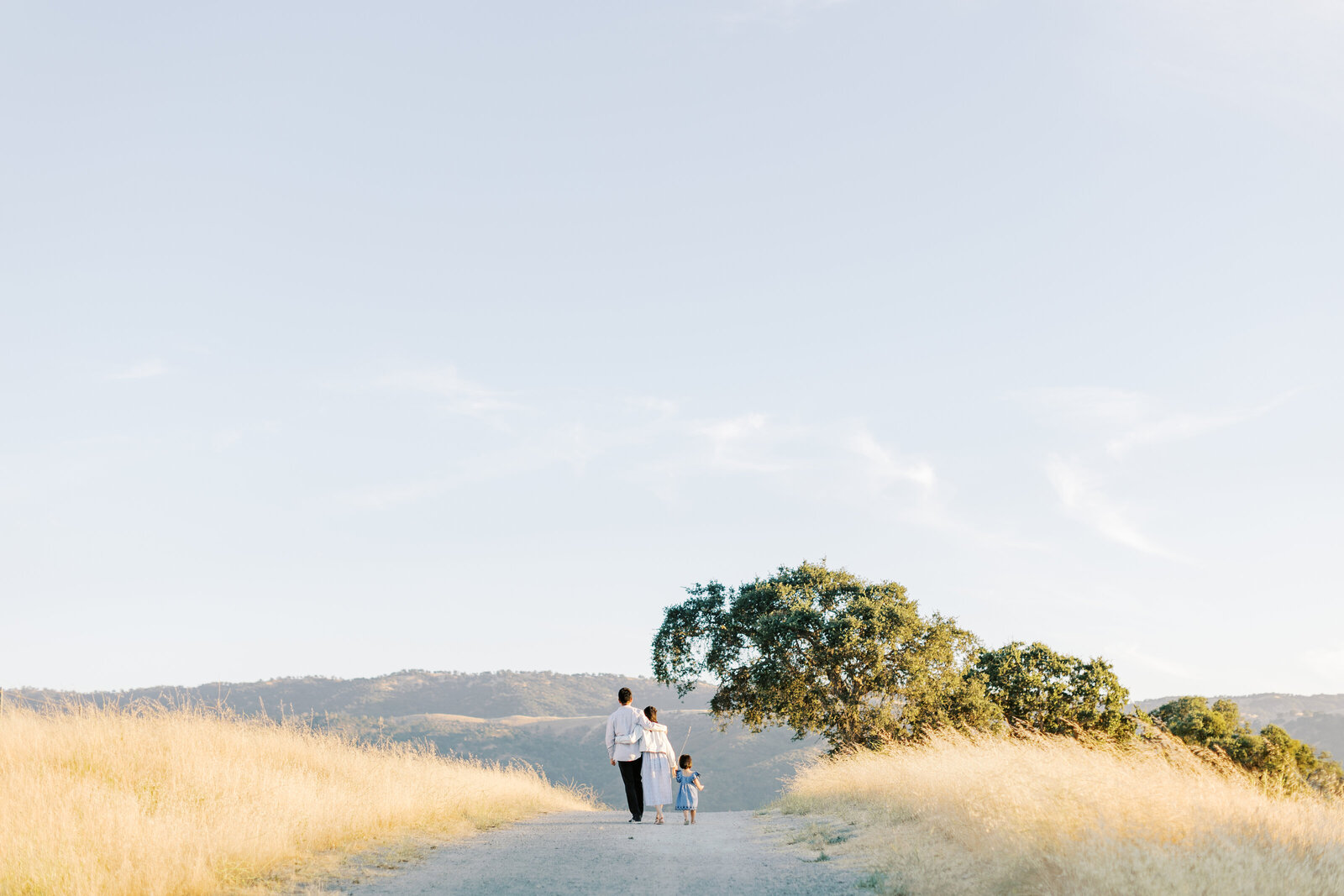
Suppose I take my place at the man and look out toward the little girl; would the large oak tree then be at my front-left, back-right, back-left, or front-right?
front-left

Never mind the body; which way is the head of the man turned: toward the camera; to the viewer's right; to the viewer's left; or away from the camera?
away from the camera

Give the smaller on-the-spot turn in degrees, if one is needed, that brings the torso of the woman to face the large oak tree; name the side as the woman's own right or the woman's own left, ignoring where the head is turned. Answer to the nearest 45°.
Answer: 0° — they already face it

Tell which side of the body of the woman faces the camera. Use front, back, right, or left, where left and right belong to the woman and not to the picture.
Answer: back

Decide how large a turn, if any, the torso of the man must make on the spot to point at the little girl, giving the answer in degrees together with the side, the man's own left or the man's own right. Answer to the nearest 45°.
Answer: approximately 45° to the man's own right

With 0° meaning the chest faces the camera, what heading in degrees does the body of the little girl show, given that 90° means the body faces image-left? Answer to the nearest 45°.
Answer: approximately 180°

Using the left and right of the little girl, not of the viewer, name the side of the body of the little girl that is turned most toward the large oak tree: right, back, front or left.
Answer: front

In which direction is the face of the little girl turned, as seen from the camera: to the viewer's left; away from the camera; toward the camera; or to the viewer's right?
away from the camera

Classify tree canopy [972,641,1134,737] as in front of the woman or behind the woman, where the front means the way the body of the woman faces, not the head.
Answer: in front

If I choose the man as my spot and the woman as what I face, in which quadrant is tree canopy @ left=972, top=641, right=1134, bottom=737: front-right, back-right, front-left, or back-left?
front-left

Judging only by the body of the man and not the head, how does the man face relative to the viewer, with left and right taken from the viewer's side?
facing away from the viewer

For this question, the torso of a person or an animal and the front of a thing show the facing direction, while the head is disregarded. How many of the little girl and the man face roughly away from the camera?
2
